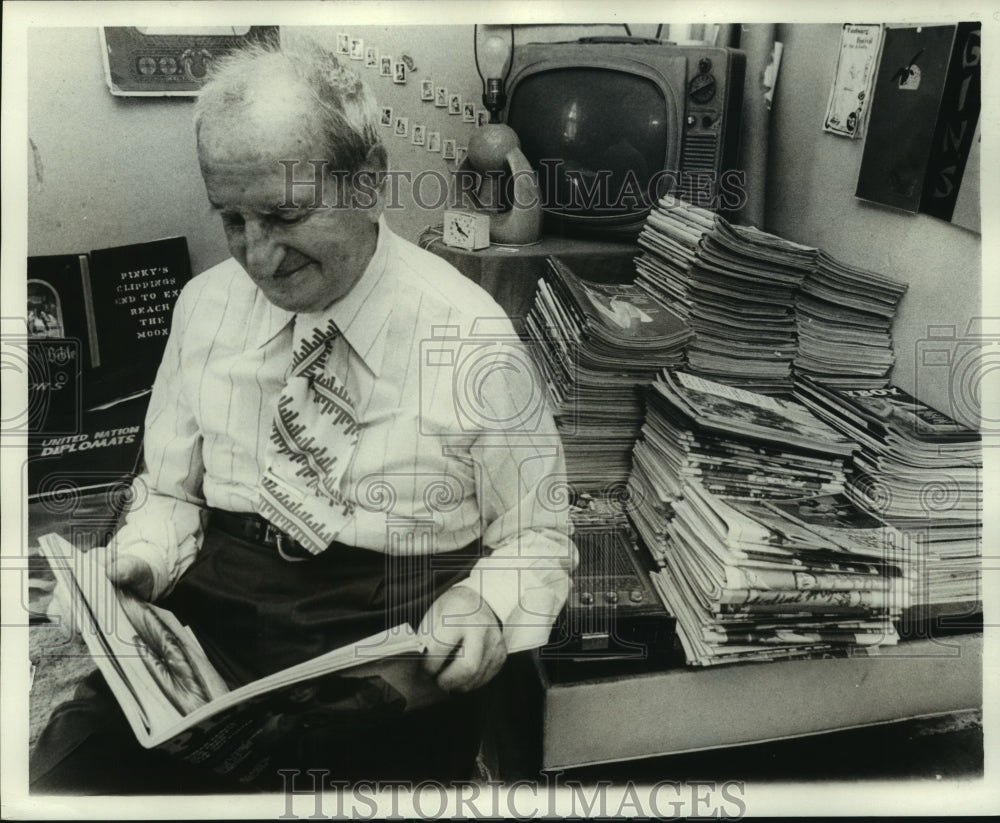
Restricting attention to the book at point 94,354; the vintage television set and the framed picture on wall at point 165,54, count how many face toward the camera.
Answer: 3

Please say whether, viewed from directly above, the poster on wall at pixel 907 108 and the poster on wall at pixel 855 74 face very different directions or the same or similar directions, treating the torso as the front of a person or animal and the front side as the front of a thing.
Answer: same or similar directions

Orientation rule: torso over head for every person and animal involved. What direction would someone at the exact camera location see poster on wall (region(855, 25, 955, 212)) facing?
facing the viewer and to the left of the viewer

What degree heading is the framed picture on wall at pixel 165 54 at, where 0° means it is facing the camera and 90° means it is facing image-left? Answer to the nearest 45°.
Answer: approximately 0°

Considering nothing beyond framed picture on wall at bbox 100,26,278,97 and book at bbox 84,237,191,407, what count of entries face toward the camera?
2

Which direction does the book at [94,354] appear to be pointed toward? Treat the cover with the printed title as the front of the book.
toward the camera

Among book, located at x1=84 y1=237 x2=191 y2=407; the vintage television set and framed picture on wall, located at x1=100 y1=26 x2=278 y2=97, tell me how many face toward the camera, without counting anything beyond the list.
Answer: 3

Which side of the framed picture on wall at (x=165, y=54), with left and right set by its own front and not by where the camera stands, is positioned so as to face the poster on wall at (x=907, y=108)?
left

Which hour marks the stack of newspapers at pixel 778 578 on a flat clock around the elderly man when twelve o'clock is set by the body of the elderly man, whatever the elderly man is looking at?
The stack of newspapers is roughly at 8 o'clock from the elderly man.

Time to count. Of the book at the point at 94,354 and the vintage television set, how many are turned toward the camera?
2

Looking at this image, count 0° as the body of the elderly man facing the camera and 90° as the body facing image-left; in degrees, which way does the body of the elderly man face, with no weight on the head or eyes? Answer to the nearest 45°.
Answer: approximately 45°

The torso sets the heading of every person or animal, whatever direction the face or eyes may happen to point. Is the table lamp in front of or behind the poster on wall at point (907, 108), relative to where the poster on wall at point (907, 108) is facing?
in front

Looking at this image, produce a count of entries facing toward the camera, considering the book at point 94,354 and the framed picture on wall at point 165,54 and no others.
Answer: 2

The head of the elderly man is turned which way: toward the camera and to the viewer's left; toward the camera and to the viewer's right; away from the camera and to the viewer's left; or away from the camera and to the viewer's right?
toward the camera and to the viewer's left
